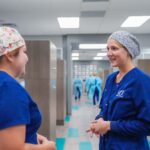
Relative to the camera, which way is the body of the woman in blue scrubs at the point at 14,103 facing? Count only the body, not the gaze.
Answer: to the viewer's right

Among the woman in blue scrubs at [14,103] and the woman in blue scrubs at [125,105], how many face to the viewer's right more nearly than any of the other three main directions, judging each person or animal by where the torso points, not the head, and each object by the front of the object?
1

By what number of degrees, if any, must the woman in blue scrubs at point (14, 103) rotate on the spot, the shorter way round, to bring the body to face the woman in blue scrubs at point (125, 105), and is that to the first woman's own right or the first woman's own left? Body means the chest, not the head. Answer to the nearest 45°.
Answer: approximately 45° to the first woman's own left

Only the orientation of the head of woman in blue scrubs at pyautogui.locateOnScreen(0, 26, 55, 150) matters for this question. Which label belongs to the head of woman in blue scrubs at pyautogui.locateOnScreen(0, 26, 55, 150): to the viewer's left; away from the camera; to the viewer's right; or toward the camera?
to the viewer's right

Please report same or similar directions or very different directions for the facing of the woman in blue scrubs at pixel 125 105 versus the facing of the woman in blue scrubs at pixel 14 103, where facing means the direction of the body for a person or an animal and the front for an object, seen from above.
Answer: very different directions

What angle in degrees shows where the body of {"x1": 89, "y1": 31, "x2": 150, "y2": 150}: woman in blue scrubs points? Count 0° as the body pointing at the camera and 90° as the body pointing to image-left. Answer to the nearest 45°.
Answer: approximately 45°

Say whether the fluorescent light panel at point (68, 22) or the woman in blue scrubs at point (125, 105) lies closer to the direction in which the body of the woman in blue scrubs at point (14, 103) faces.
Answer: the woman in blue scrubs

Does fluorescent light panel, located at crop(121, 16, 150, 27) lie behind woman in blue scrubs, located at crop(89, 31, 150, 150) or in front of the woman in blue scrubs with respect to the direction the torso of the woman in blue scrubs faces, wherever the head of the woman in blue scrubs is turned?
behind

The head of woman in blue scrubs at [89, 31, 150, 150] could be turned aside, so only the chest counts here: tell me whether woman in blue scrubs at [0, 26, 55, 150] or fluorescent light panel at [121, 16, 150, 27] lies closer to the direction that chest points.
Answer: the woman in blue scrubs

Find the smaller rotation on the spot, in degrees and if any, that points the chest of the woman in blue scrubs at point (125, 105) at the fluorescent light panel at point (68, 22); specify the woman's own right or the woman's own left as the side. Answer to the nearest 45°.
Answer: approximately 135° to the woman's own right

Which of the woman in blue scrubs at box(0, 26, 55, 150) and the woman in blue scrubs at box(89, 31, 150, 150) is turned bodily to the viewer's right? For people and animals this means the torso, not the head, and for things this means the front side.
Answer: the woman in blue scrubs at box(0, 26, 55, 150)

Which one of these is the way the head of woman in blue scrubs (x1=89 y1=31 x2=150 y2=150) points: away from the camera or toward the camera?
toward the camera

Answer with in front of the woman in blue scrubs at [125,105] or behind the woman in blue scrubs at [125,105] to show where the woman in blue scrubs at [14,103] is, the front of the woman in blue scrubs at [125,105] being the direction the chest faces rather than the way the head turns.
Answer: in front

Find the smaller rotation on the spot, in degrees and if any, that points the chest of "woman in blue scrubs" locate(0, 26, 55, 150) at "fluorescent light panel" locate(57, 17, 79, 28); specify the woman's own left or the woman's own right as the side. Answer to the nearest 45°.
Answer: approximately 90° to the woman's own left

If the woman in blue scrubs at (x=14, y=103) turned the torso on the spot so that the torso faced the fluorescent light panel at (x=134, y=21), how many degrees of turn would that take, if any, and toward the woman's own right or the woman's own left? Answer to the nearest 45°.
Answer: approximately 45° to the woman's own left
